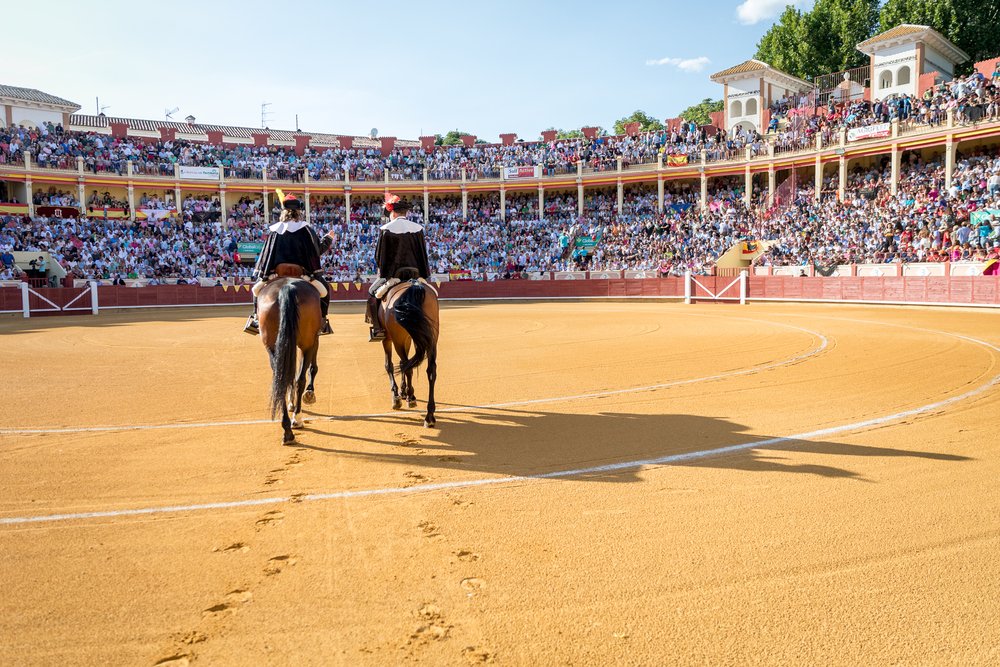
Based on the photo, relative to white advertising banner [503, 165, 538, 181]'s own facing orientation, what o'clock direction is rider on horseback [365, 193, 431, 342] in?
The rider on horseback is roughly at 12 o'clock from the white advertising banner.

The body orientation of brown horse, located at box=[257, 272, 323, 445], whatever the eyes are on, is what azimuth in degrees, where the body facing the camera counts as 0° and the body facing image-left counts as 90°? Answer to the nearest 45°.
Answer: approximately 180°

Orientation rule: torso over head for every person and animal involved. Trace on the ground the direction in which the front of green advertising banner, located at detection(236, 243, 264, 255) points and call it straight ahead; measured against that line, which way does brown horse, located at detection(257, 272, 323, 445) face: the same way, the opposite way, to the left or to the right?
the opposite way

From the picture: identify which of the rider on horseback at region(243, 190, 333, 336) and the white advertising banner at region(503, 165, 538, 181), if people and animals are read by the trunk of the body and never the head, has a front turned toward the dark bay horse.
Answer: the white advertising banner

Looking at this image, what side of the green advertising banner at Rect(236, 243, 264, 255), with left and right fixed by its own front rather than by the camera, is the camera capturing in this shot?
front

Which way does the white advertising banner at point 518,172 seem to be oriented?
toward the camera

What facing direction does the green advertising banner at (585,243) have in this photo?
toward the camera

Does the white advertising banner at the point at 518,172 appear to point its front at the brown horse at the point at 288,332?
yes

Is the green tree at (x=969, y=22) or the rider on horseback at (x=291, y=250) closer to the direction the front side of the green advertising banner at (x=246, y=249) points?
the rider on horseback

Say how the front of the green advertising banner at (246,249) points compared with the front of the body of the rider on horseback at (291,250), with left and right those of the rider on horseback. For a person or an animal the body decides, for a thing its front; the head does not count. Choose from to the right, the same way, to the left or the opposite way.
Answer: the opposite way

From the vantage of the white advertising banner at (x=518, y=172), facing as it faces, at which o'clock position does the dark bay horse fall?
The dark bay horse is roughly at 12 o'clock from the white advertising banner.

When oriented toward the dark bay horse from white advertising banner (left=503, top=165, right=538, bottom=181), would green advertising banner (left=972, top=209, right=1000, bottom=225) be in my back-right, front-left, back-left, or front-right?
front-left

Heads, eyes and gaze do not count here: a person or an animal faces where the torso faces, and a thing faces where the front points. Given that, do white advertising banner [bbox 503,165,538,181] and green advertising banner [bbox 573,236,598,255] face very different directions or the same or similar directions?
same or similar directions

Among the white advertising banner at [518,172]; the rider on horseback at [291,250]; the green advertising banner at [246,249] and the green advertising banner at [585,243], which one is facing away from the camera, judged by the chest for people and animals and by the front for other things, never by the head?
the rider on horseback

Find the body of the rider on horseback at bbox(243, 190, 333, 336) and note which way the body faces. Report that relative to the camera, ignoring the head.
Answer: away from the camera

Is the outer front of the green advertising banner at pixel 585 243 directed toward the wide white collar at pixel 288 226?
yes

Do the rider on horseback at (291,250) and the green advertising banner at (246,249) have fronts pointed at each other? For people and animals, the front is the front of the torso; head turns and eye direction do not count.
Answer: yes
